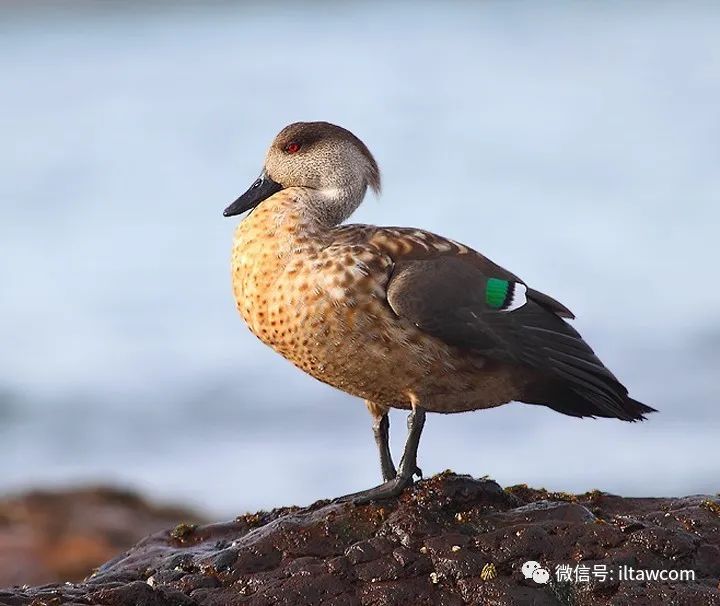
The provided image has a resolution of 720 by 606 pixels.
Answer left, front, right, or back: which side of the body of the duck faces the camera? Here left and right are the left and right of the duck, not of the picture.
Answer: left

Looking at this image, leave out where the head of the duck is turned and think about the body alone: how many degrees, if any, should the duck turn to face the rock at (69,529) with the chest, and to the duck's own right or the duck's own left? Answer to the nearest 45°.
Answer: approximately 45° to the duck's own right
